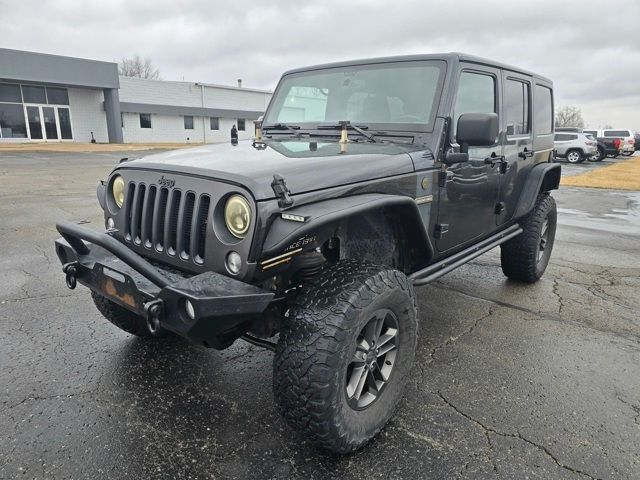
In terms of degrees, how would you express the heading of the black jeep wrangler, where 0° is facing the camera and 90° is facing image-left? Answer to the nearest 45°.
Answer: approximately 45°

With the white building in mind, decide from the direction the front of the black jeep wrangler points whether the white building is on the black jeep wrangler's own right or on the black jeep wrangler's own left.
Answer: on the black jeep wrangler's own right
